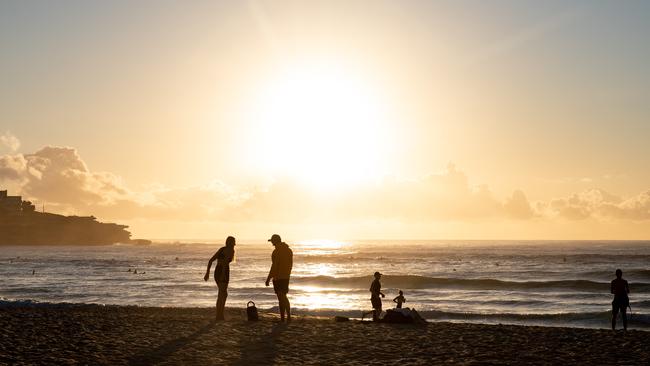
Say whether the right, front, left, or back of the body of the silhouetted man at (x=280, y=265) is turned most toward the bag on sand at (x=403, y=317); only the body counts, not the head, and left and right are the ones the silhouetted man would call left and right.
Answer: back

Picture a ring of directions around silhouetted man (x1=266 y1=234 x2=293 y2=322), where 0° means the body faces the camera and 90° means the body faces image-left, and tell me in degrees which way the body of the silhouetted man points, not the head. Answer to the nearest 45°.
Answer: approximately 90°
